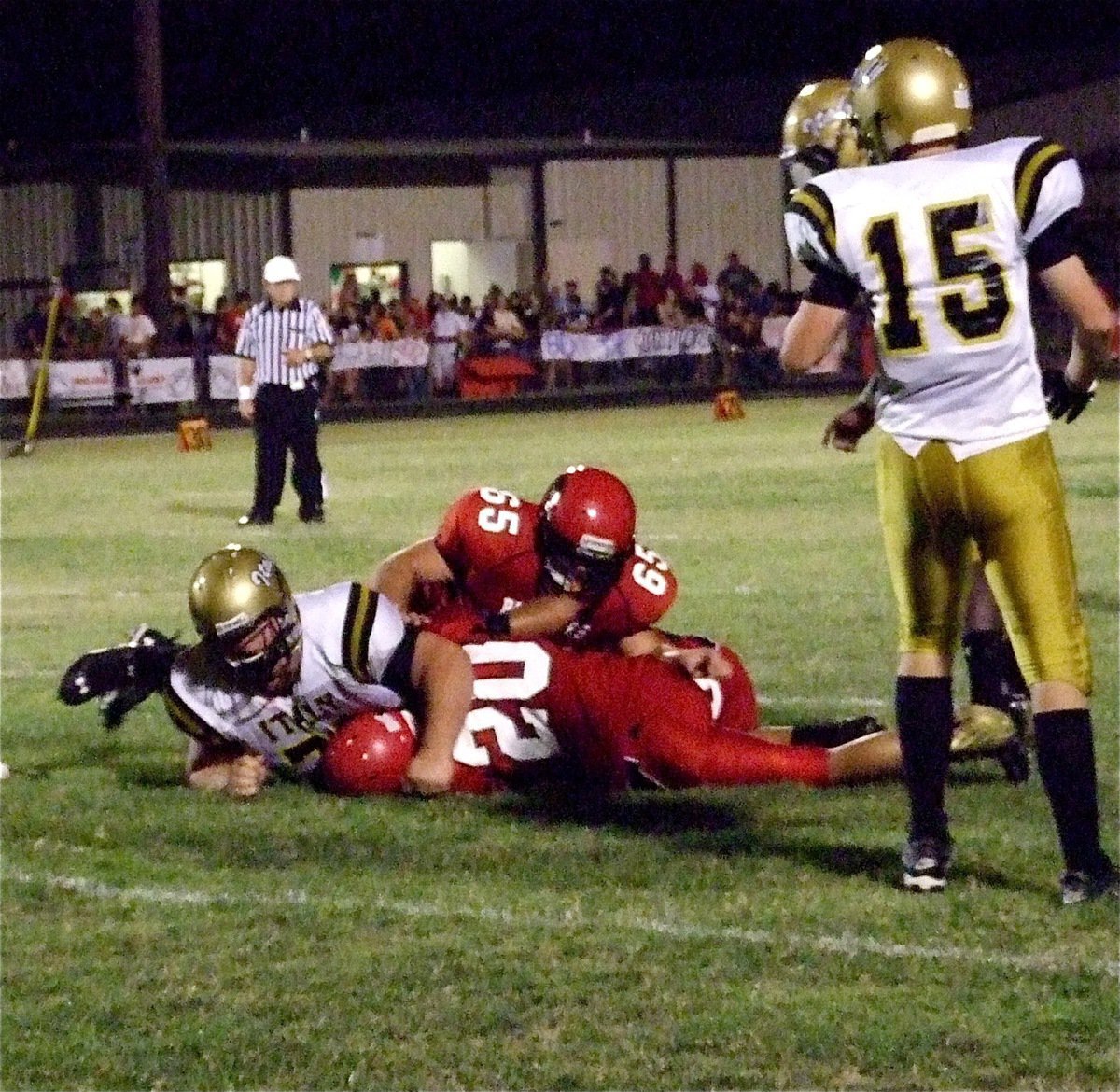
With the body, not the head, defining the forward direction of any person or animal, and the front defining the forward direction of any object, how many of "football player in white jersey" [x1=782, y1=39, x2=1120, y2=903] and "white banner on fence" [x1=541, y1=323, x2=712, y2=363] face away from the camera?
1

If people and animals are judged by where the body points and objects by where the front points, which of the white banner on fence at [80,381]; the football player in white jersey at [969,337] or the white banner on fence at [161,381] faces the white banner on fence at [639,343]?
the football player in white jersey

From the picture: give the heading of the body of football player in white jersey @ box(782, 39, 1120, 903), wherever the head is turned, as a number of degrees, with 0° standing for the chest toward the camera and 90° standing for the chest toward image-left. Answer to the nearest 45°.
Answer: approximately 180°

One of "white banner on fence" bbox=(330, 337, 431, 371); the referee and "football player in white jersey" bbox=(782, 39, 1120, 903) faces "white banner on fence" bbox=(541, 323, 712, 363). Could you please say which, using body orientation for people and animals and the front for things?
the football player in white jersey

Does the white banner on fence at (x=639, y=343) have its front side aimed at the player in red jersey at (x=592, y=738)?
yes

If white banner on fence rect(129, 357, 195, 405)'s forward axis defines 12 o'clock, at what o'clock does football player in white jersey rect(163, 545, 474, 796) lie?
The football player in white jersey is roughly at 12 o'clock from the white banner on fence.

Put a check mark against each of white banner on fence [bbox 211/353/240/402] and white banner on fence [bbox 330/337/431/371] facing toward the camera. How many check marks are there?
2

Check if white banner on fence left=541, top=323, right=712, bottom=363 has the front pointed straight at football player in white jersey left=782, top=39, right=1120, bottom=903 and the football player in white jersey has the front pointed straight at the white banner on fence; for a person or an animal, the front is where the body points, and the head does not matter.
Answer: yes

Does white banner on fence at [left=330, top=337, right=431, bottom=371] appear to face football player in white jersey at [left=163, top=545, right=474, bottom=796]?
yes
